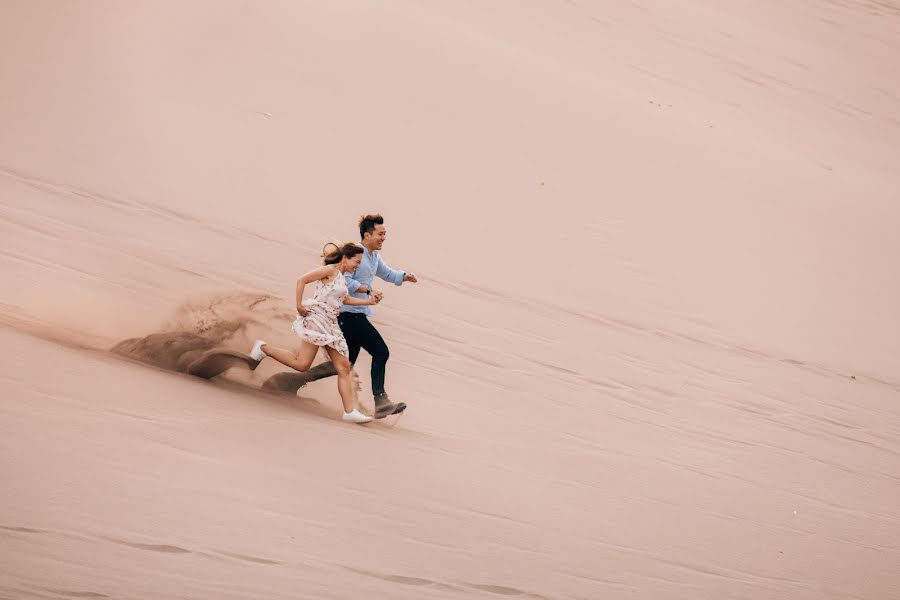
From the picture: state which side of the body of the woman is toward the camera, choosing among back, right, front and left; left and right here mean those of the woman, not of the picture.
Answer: right

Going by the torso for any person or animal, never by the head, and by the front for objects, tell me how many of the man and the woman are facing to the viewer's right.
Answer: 2

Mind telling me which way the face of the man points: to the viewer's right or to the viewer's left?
to the viewer's right

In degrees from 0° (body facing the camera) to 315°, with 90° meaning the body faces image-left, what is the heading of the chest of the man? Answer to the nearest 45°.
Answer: approximately 270°
